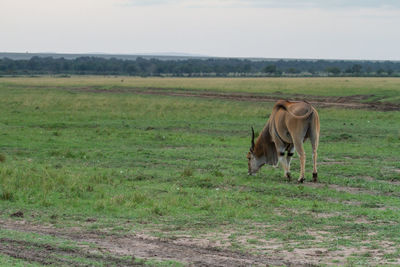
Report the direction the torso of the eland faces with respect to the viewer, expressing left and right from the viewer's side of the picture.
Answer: facing away from the viewer and to the left of the viewer
